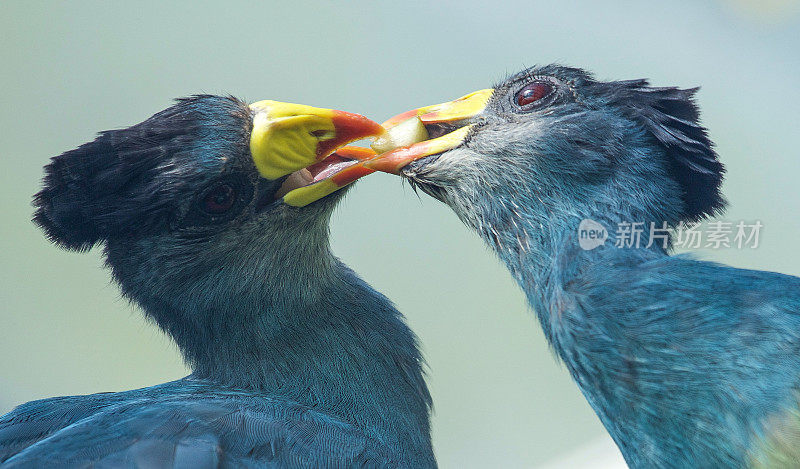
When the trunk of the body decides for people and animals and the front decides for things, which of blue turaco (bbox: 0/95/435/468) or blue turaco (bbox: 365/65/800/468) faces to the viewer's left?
blue turaco (bbox: 365/65/800/468)

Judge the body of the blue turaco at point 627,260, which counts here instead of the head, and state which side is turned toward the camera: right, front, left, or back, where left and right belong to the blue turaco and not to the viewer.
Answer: left

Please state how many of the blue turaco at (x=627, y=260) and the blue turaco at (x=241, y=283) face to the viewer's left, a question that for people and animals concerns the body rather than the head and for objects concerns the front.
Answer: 1

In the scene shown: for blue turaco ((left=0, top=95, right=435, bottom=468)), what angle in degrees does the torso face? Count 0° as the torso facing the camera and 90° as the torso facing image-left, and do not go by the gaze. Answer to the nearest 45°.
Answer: approximately 270°

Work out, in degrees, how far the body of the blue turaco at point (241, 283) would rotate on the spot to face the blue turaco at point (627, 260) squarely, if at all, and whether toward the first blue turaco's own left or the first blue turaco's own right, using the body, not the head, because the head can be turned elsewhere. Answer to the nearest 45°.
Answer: approximately 45° to the first blue turaco's own right

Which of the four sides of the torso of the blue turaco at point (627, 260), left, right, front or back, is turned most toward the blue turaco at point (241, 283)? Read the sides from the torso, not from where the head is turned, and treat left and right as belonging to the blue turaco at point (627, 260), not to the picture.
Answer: front
